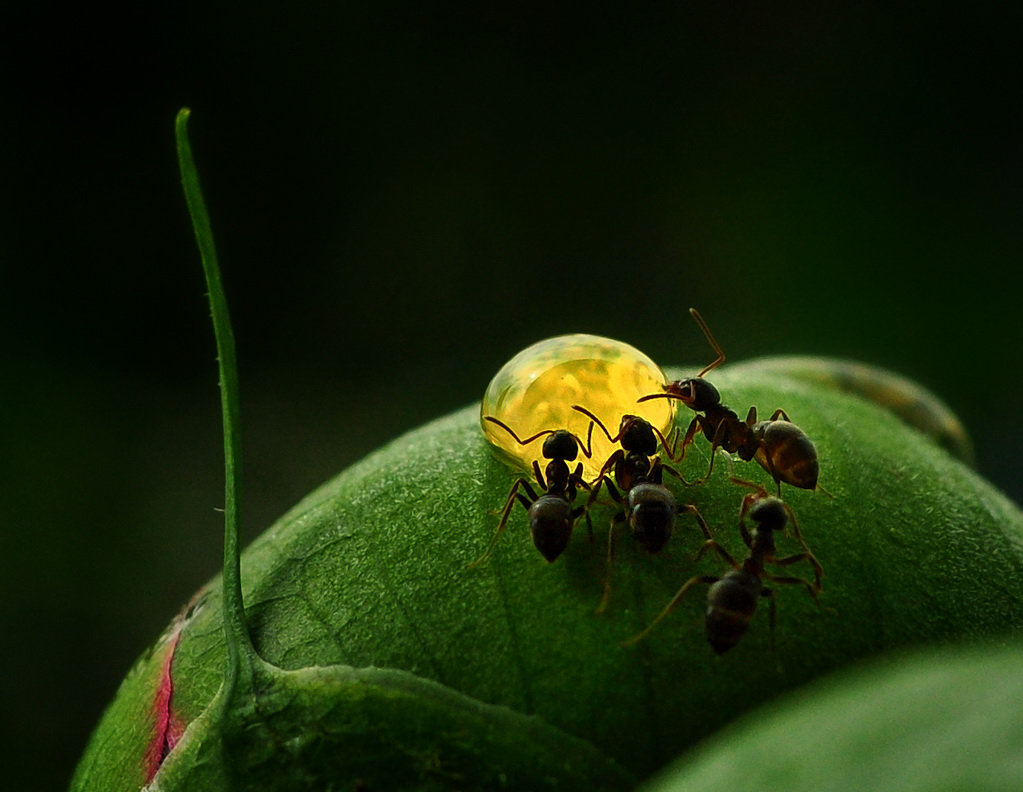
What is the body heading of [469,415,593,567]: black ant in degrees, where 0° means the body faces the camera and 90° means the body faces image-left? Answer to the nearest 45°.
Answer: approximately 180°

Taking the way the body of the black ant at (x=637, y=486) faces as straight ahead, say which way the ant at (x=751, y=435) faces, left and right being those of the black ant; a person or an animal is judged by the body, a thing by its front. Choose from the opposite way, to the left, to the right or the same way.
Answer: to the left

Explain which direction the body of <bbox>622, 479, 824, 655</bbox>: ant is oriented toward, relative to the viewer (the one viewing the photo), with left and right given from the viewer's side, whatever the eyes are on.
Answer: facing away from the viewer

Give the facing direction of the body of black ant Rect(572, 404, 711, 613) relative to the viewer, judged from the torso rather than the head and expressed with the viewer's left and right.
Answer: facing away from the viewer

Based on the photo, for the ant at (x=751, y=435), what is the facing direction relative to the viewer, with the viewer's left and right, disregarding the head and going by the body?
facing to the left of the viewer

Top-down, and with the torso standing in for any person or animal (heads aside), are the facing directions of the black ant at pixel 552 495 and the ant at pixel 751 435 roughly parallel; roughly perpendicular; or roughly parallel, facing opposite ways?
roughly perpendicular

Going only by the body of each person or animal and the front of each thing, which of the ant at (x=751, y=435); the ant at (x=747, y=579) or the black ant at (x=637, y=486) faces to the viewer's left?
the ant at (x=751, y=435)

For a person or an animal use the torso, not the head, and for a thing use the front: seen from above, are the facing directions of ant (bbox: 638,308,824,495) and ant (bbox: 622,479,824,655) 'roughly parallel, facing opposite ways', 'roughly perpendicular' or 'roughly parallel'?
roughly perpendicular
